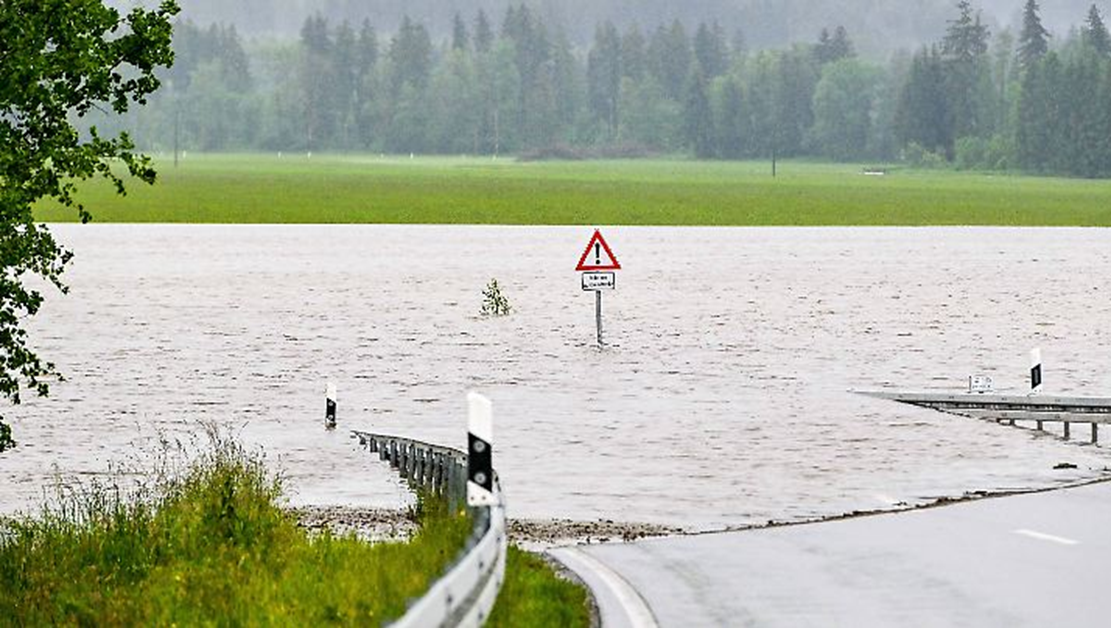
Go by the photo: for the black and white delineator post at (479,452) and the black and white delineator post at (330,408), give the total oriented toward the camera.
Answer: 2

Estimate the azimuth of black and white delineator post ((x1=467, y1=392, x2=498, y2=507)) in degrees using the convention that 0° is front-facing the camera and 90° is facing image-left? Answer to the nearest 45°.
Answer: approximately 0°

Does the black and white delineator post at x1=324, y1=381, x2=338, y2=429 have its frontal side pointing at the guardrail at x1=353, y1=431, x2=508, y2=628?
yes

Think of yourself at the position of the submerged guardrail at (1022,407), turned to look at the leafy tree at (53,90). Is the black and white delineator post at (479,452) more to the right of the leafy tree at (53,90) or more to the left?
left

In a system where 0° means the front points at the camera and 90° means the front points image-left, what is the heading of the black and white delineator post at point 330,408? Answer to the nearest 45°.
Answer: approximately 0°

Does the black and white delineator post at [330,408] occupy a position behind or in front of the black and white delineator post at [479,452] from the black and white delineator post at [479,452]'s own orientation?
behind
